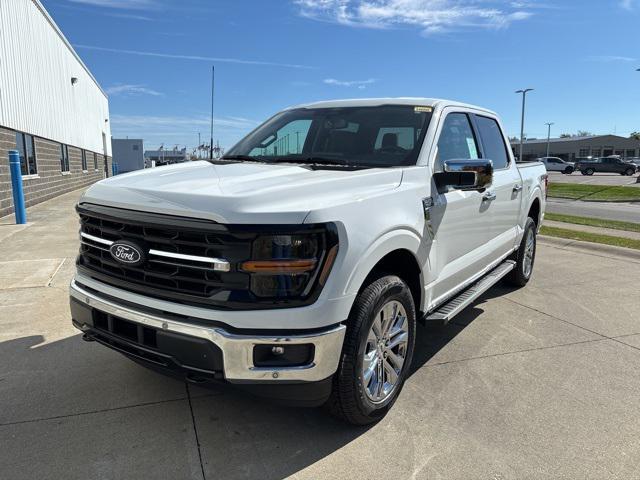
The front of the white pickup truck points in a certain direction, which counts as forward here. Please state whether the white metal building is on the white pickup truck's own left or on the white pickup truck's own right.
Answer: on the white pickup truck's own right

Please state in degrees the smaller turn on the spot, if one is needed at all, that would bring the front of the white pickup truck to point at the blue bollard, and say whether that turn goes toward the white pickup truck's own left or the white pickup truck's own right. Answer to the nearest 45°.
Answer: approximately 90° to the white pickup truck's own right
